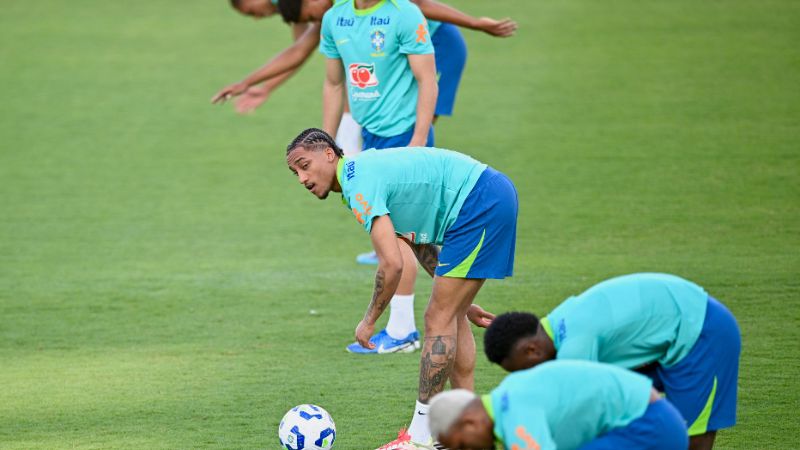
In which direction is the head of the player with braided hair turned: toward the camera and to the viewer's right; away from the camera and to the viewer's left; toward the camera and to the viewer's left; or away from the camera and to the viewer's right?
toward the camera and to the viewer's left

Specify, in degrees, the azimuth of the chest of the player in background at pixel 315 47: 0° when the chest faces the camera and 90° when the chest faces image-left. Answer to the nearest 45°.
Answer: approximately 90°

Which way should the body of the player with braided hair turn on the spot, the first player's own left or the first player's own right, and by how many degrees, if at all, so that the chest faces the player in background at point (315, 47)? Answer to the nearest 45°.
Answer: approximately 90° to the first player's own right

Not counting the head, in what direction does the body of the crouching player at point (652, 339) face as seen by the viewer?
to the viewer's left

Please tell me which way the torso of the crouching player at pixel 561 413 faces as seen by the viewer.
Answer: to the viewer's left

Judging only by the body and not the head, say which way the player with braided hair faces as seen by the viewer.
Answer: to the viewer's left

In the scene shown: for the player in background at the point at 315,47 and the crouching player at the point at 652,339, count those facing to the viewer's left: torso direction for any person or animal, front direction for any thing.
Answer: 2

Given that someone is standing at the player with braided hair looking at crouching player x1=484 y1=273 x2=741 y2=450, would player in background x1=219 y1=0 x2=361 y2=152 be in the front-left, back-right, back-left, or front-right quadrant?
back-left

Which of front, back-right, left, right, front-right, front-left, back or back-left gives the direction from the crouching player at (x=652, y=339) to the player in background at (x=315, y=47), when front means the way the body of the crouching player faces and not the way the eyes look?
front-right

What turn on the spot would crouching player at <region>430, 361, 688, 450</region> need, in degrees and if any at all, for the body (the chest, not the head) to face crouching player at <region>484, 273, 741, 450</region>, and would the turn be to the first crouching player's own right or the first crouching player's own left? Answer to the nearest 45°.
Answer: approximately 90° to the first crouching player's own right

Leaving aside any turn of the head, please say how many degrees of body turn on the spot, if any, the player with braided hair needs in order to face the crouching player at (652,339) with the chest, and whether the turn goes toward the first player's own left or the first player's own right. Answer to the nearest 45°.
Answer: approximately 135° to the first player's own left
